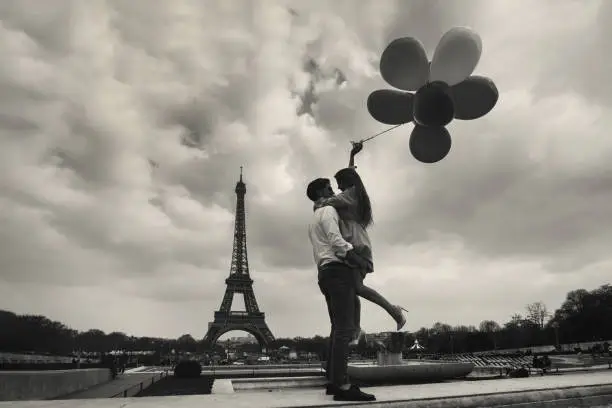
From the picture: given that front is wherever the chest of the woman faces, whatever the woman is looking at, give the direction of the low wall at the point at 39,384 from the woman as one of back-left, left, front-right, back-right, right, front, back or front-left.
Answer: front-right

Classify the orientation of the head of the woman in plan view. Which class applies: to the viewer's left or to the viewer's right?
to the viewer's left

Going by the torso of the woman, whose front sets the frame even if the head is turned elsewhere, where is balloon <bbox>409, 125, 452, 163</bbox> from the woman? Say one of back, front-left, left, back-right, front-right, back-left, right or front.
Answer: back-right

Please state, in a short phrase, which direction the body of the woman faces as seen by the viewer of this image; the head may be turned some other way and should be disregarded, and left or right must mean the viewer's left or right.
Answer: facing to the left of the viewer

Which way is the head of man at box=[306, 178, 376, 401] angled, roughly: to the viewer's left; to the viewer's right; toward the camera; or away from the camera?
to the viewer's right

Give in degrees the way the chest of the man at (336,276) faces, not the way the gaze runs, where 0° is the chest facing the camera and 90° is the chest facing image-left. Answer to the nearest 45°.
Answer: approximately 270°

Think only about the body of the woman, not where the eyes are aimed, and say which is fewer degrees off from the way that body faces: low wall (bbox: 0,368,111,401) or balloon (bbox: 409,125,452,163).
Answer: the low wall
